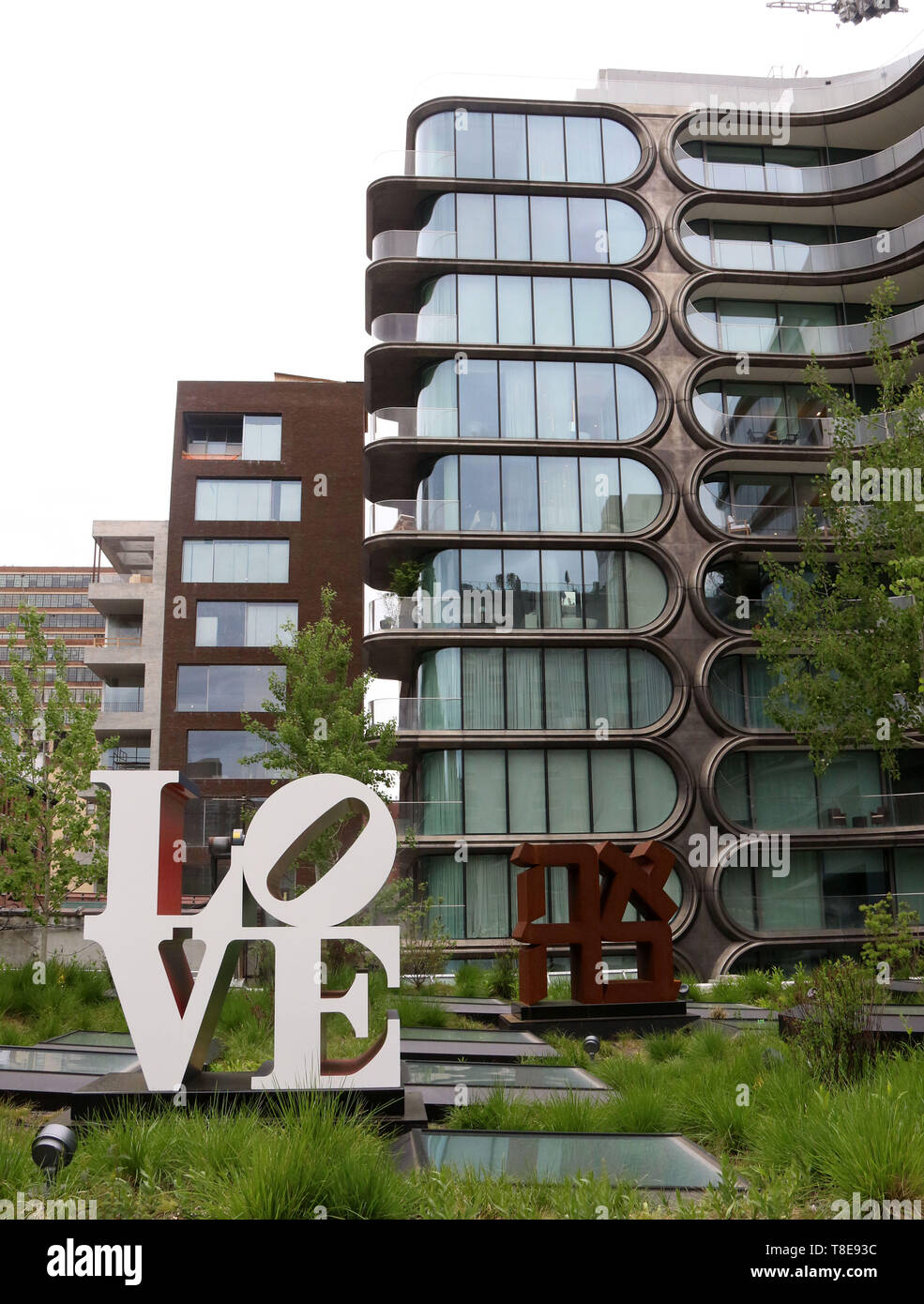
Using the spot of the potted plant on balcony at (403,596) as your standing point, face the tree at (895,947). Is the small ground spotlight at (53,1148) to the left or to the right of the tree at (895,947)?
right

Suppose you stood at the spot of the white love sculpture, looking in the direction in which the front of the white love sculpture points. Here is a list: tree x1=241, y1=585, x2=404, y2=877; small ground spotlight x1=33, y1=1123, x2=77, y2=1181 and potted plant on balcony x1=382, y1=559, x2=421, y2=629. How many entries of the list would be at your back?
2

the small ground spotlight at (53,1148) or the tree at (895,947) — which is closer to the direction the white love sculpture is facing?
the small ground spotlight

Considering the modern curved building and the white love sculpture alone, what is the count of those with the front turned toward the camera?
2

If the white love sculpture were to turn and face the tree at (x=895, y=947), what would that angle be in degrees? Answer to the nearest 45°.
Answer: approximately 135° to its left

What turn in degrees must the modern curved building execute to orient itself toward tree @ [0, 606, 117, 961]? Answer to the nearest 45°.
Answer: approximately 45° to its right

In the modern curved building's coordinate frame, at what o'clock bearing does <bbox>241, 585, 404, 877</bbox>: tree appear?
The tree is roughly at 2 o'clock from the modern curved building.

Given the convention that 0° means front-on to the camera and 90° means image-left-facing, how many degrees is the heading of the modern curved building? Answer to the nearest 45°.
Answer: approximately 0°

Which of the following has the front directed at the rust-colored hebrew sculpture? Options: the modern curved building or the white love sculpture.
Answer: the modern curved building

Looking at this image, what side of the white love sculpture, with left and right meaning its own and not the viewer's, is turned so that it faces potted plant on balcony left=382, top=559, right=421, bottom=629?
back

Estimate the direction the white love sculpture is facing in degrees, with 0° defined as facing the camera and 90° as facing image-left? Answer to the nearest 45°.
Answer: approximately 0°

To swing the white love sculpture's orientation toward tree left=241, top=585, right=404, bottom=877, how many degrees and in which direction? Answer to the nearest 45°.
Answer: approximately 180°

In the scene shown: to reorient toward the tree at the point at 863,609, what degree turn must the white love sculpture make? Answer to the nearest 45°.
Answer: approximately 135° to its left
